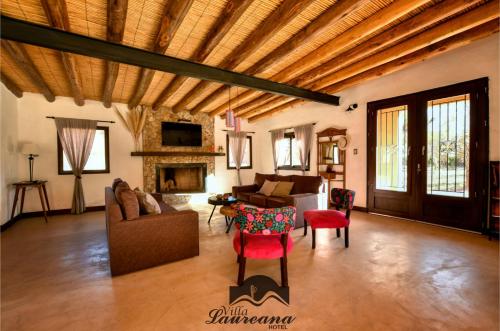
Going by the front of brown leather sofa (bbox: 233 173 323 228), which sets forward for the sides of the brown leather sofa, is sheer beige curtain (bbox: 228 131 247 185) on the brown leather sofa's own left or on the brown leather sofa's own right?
on the brown leather sofa's own right

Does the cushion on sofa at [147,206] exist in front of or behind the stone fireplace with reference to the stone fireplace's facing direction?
in front

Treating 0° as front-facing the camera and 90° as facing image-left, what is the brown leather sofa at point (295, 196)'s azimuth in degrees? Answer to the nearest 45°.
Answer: approximately 45°

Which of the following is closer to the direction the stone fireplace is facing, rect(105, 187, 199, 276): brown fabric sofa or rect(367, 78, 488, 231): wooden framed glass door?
the brown fabric sofa

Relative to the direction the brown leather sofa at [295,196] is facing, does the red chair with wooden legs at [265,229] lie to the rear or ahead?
ahead

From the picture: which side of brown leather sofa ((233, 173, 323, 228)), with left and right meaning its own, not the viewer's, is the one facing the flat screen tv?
right

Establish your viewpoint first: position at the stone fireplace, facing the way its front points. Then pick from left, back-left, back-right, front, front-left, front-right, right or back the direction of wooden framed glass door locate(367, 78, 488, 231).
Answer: front-left

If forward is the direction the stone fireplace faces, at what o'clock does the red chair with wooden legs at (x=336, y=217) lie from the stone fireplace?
The red chair with wooden legs is roughly at 11 o'clock from the stone fireplace.

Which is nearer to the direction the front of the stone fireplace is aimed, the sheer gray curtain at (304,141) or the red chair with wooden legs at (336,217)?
the red chair with wooden legs
